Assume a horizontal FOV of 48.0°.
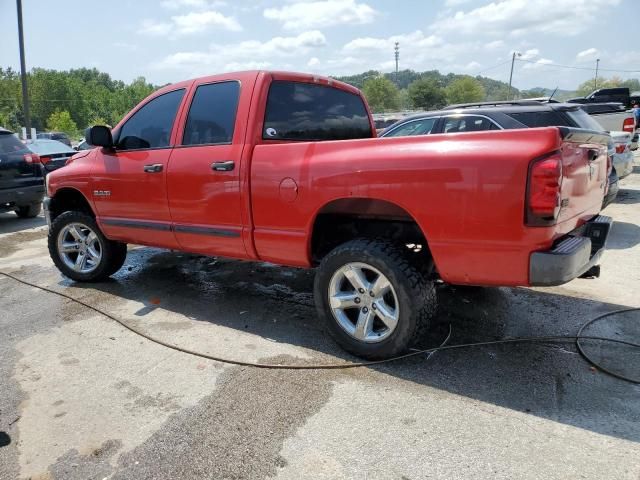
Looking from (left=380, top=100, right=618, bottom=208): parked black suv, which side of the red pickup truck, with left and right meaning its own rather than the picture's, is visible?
right

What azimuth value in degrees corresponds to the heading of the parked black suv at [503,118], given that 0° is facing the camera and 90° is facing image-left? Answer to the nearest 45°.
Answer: approximately 135°

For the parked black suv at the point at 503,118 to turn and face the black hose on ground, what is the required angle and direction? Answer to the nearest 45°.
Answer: approximately 135° to its left

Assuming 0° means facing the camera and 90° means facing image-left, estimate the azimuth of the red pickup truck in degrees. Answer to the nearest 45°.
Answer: approximately 135°
